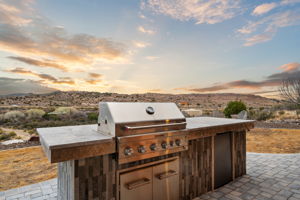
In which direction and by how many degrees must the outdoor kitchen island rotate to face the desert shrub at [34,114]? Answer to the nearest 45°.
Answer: approximately 180°

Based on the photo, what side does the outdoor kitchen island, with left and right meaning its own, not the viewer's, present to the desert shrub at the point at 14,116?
back

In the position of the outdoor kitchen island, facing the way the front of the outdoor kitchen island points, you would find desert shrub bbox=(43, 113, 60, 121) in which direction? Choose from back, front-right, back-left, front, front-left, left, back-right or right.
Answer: back

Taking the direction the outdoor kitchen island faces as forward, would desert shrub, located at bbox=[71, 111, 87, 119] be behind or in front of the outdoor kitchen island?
behind

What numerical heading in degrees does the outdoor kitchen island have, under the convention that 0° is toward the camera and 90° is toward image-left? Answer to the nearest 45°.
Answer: approximately 315°

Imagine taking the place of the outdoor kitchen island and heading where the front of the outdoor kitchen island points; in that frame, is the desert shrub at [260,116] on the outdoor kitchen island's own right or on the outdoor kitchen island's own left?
on the outdoor kitchen island's own left
